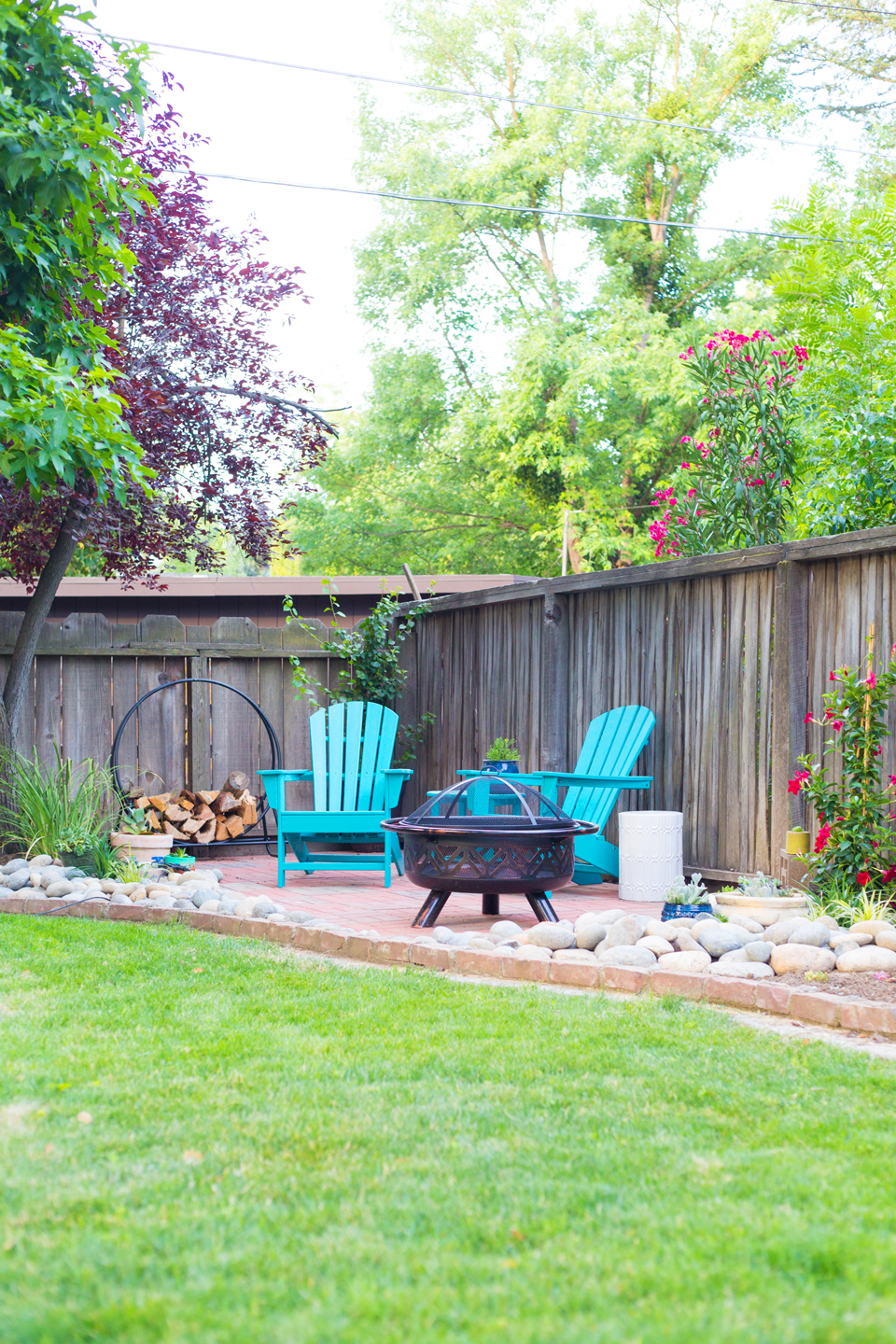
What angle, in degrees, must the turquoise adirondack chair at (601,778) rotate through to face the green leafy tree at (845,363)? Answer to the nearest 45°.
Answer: approximately 180°

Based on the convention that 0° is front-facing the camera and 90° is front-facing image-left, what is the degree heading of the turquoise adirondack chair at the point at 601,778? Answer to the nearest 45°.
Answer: approximately 45°

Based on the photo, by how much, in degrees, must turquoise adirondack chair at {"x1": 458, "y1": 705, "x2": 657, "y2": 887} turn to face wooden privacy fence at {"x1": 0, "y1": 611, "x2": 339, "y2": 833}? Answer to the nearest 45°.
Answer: approximately 90° to its right

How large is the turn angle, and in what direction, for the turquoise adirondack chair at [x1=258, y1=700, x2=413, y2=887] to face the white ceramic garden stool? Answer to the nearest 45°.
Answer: approximately 45° to its left

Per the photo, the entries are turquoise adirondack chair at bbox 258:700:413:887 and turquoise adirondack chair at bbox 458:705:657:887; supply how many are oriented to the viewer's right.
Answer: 0

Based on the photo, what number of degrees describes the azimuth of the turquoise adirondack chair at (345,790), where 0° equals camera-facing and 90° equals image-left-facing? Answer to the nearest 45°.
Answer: approximately 0°

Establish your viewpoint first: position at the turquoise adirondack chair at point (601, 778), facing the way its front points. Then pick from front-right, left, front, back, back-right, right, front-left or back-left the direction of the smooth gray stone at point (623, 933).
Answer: front-left
